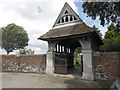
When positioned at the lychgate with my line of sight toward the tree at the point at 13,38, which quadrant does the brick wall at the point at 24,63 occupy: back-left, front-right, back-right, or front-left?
front-left

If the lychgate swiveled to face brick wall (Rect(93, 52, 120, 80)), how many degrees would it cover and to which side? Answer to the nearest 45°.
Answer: approximately 90° to its left

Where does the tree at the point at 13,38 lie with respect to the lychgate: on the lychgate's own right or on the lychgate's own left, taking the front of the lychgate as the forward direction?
on the lychgate's own right

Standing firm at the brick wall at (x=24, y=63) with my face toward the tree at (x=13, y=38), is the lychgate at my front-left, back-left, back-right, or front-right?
back-right

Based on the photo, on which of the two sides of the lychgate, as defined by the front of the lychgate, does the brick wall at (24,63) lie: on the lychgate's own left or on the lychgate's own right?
on the lychgate's own right

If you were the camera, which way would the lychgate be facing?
facing the viewer and to the left of the viewer
